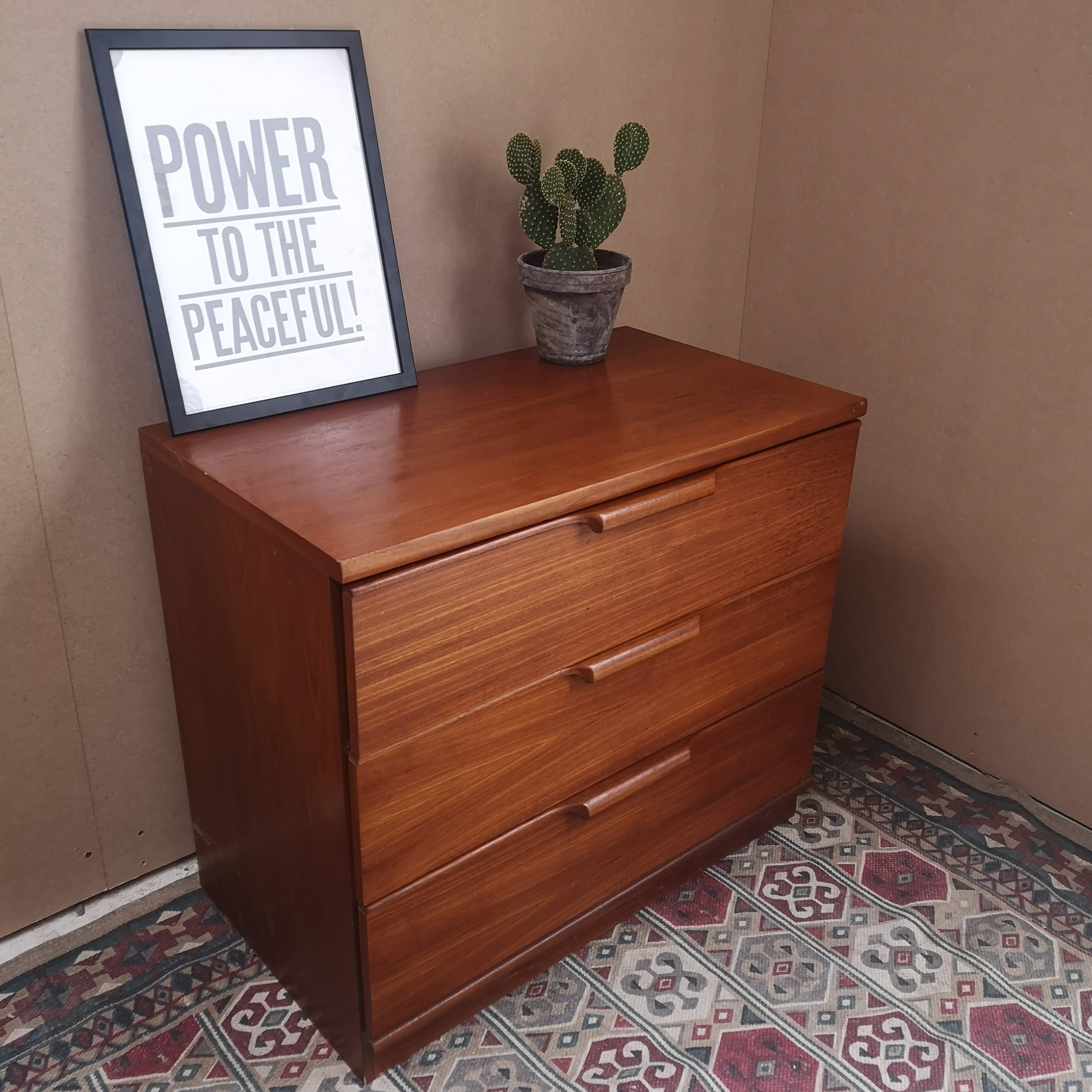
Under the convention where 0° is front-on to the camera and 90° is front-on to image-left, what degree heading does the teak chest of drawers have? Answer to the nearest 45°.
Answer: approximately 315°

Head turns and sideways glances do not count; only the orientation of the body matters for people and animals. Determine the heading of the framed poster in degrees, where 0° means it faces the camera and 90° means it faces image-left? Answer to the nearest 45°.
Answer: approximately 315°
